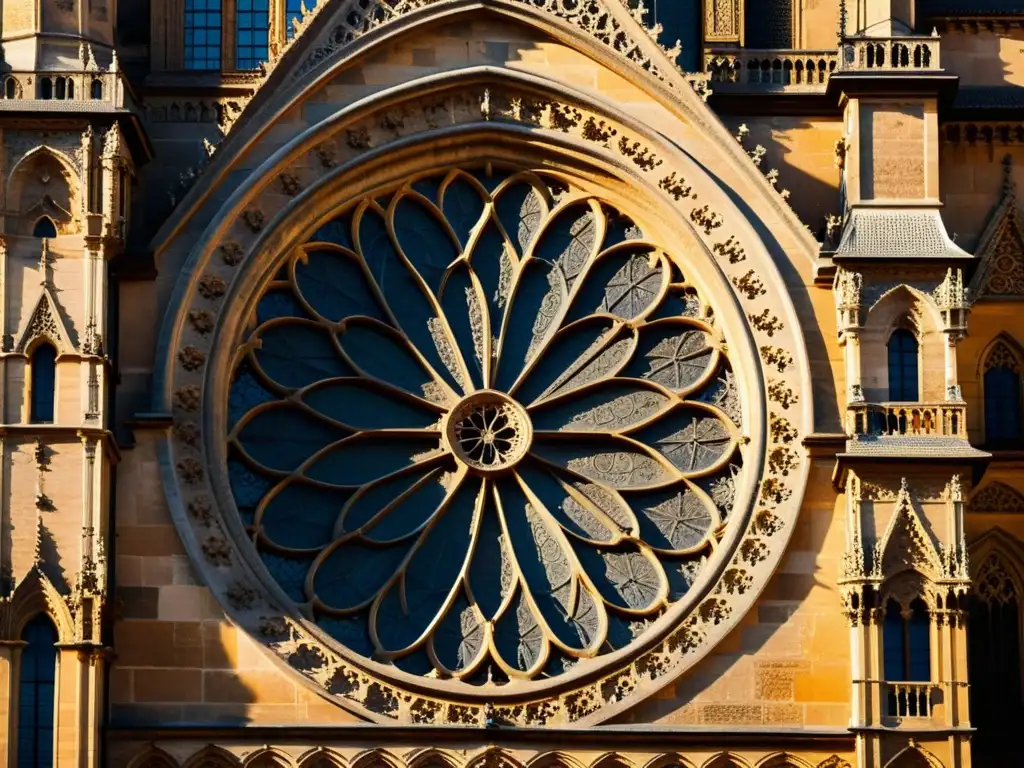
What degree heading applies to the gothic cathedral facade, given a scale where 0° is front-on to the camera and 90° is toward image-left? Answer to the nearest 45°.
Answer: approximately 0°
